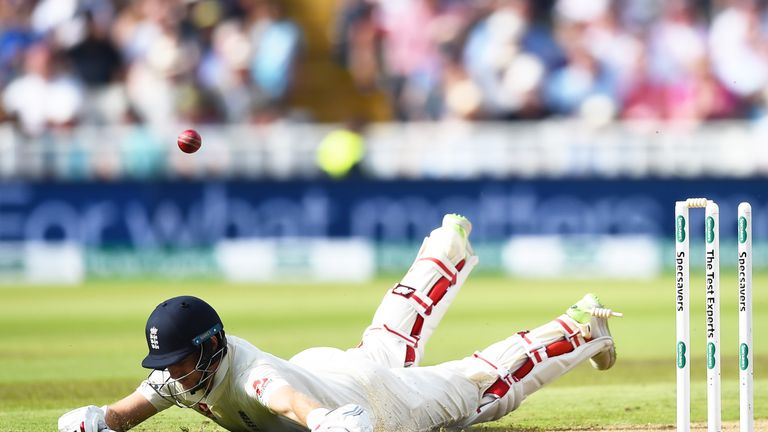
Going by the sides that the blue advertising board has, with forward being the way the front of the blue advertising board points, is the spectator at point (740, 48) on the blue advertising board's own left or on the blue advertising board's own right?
on the blue advertising board's own left

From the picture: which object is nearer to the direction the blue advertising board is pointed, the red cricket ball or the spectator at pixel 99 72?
the red cricket ball

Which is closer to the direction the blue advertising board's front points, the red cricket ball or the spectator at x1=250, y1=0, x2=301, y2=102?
the red cricket ball

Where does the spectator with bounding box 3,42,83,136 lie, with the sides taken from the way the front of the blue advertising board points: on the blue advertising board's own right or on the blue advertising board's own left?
on the blue advertising board's own right

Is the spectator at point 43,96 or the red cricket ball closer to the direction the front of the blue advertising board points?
the red cricket ball

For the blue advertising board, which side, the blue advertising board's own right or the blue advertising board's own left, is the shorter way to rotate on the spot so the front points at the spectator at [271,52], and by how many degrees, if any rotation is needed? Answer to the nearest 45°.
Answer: approximately 135° to the blue advertising board's own right

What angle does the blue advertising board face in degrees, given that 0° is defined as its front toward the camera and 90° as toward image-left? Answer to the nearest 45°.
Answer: approximately 0°
